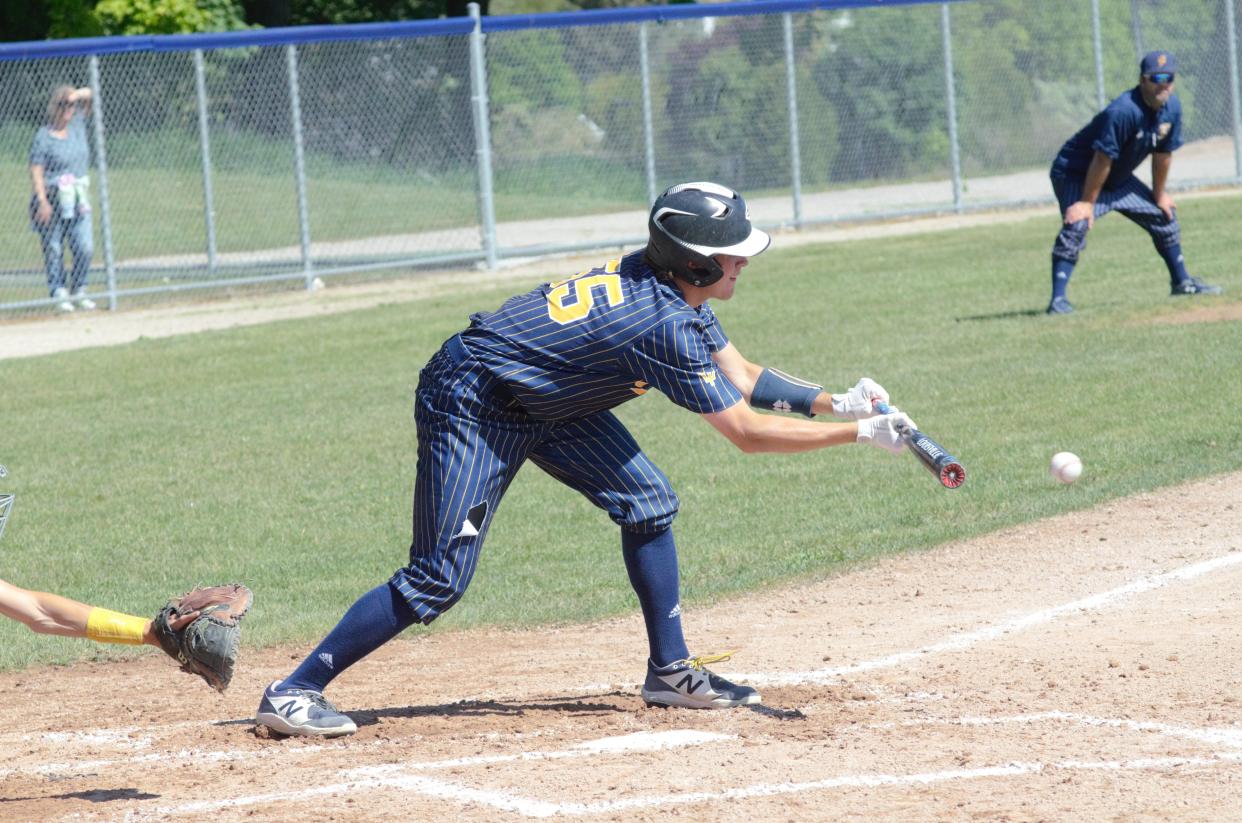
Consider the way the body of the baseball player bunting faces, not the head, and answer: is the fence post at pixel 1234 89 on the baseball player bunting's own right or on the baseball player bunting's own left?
on the baseball player bunting's own left

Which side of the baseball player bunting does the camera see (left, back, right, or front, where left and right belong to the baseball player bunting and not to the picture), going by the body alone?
right

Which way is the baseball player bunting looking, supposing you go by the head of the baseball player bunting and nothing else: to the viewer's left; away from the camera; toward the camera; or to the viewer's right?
to the viewer's right

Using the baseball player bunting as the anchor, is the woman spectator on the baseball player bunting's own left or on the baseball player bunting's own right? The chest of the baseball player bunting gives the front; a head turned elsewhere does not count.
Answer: on the baseball player bunting's own left

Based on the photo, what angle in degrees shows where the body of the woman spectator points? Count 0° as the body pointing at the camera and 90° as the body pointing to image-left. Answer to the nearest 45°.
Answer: approximately 315°
